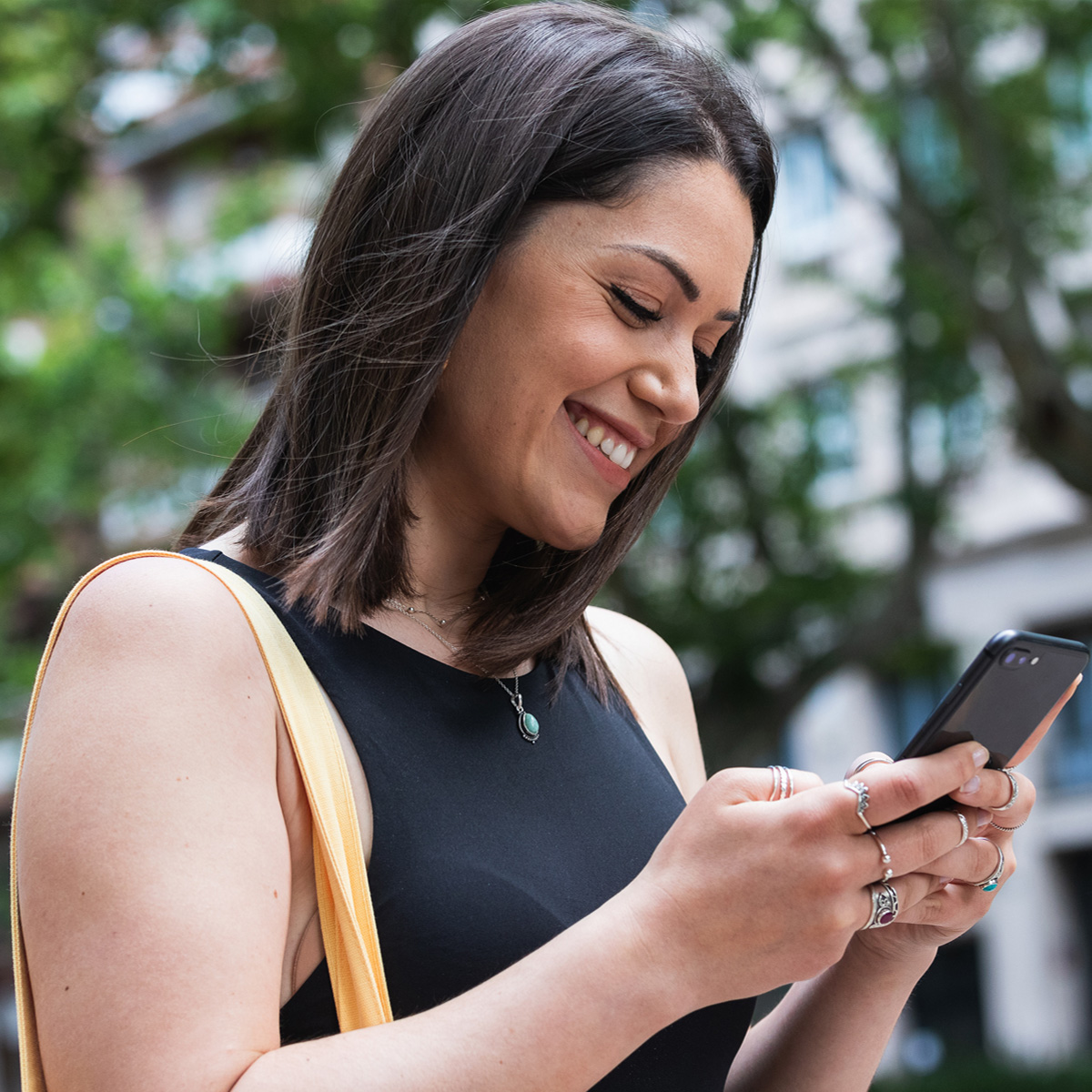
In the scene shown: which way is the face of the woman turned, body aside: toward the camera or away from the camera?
toward the camera

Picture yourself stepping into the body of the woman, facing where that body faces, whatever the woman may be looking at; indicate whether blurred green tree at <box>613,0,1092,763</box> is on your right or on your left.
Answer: on your left

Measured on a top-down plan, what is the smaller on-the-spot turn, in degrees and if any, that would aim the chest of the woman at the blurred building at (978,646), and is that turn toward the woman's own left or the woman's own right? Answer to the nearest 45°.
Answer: approximately 135° to the woman's own left

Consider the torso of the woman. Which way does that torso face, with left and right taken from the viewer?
facing the viewer and to the right of the viewer
